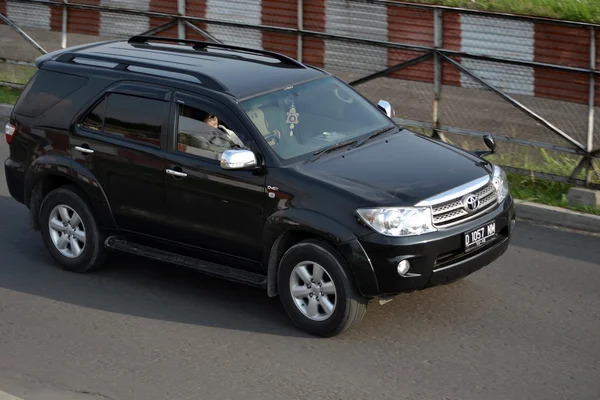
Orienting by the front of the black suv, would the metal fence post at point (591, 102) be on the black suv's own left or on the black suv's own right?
on the black suv's own left

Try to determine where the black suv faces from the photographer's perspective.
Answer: facing the viewer and to the right of the viewer

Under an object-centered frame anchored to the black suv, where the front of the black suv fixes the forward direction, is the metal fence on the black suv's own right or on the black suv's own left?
on the black suv's own left

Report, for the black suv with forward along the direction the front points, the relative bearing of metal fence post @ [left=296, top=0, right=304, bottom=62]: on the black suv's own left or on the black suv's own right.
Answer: on the black suv's own left

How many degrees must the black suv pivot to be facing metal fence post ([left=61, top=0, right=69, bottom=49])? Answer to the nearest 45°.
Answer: approximately 135° to its left

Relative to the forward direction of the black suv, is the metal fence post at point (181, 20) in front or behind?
behind
